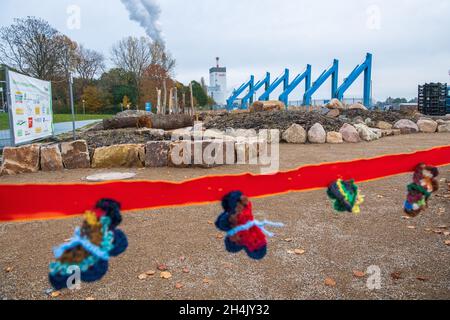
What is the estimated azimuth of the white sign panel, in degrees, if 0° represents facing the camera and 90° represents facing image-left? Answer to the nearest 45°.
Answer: approximately 315°

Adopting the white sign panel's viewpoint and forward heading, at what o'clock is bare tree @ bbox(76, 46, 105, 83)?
The bare tree is roughly at 8 o'clock from the white sign panel.

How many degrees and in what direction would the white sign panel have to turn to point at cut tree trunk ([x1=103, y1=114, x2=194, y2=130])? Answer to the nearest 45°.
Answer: approximately 90° to its left

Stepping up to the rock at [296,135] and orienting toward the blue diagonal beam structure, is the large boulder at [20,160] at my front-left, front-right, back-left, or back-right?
back-left

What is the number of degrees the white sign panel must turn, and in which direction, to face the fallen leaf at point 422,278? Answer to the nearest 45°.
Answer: approximately 45° to its right

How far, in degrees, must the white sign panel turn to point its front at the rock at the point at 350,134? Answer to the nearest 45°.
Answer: approximately 45° to its left

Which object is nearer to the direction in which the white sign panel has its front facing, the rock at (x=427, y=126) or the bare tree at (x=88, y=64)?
the rock

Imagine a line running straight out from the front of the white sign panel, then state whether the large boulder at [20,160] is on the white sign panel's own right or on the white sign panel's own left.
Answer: on the white sign panel's own right
